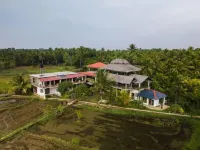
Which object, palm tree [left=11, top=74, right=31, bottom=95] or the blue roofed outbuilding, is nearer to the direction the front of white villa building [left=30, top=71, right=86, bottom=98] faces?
the blue roofed outbuilding

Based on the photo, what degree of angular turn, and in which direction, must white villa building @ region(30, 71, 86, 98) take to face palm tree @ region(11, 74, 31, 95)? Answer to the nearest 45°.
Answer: approximately 135° to its right

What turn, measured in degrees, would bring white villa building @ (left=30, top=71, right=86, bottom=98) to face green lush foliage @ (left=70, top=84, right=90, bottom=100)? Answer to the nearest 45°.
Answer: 0° — it already faces it

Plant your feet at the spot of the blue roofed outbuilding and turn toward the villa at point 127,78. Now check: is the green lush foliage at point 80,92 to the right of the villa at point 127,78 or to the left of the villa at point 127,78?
left

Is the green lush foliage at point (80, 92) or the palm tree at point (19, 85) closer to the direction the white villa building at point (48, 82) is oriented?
the green lush foliage

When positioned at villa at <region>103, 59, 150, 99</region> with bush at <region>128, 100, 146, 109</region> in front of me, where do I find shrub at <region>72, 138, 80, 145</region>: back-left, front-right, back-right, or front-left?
front-right

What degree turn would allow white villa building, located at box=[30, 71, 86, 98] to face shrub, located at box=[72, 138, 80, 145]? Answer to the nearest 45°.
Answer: approximately 45° to its right

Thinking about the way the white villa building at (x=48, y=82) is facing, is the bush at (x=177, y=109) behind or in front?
in front

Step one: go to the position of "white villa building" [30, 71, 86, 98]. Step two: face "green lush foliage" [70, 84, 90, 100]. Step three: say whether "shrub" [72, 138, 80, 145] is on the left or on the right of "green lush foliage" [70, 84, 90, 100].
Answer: right

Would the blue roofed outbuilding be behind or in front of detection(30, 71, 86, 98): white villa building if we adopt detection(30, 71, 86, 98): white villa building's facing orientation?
in front

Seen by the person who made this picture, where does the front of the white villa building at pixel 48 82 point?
facing the viewer and to the right of the viewer

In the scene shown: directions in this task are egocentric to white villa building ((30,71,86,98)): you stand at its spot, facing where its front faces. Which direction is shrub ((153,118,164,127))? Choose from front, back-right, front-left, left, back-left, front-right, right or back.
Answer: front
